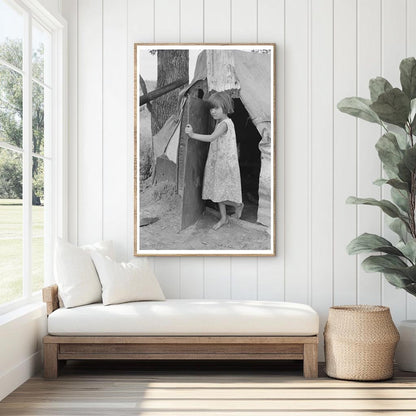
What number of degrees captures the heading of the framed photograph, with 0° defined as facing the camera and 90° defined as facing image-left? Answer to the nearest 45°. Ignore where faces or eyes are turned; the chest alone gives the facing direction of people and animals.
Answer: approximately 0°

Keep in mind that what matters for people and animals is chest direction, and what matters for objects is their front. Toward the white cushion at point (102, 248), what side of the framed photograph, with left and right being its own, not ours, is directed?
right

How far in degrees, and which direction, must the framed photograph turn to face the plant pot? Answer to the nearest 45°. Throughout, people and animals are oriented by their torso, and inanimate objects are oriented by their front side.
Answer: approximately 90° to its left

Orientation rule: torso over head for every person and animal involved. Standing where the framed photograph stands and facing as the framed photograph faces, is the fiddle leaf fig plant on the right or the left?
on its left

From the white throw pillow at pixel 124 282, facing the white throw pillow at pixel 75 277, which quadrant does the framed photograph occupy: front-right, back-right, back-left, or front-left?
back-right

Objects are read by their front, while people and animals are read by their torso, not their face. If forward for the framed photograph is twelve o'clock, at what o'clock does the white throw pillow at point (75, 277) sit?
The white throw pillow is roughly at 2 o'clock from the framed photograph.

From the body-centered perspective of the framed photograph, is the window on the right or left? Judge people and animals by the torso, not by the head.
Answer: on its right

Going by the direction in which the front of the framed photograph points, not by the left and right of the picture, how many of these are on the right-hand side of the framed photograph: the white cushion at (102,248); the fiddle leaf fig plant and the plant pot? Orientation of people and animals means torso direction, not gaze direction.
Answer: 1
